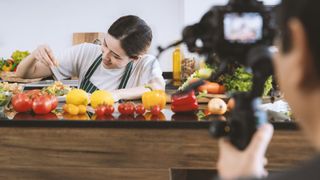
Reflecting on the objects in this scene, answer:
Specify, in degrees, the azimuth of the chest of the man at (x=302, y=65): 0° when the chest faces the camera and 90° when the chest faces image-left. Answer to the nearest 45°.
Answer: approximately 135°

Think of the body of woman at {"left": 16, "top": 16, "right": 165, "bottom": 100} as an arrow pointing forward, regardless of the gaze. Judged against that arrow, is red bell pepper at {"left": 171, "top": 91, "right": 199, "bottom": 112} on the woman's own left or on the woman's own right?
on the woman's own left

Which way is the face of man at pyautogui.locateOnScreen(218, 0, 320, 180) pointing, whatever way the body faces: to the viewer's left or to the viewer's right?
to the viewer's left

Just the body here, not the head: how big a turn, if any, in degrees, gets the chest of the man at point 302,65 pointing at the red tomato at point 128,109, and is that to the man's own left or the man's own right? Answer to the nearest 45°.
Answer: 0° — they already face it

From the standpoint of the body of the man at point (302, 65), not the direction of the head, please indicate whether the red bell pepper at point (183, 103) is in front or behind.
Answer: in front

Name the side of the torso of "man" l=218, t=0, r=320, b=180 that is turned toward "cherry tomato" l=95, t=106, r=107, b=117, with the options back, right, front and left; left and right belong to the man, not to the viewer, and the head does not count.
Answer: front

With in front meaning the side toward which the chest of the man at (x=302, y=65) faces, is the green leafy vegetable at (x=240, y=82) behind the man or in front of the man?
in front
